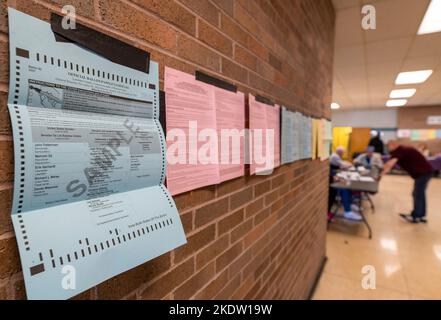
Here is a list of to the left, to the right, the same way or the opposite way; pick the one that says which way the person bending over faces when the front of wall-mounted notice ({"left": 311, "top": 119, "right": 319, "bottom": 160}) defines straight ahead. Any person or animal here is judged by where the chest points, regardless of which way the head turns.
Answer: the opposite way

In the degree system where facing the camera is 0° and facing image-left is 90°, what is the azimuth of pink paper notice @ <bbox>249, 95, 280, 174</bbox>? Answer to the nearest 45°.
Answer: approximately 315°

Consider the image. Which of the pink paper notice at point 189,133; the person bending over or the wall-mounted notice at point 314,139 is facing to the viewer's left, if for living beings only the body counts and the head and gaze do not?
the person bending over

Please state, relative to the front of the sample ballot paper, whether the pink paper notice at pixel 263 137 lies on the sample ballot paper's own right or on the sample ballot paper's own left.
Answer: on the sample ballot paper's own left

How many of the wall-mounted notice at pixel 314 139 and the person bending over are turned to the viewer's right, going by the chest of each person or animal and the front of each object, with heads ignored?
1

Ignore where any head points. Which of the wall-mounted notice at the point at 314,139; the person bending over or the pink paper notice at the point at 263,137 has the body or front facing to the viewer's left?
the person bending over

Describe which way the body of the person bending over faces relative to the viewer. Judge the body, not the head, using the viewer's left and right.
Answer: facing to the left of the viewer

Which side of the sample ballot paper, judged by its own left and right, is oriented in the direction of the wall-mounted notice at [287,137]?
left

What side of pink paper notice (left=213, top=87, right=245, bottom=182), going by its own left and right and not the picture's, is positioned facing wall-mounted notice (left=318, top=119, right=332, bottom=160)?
left

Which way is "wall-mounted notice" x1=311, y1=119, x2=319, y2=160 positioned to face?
to the viewer's right

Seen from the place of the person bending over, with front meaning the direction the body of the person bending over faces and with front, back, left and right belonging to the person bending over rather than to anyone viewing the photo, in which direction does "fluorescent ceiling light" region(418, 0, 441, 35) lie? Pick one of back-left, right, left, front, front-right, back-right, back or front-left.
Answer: left

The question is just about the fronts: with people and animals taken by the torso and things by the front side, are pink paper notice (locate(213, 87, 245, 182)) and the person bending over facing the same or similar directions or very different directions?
very different directions

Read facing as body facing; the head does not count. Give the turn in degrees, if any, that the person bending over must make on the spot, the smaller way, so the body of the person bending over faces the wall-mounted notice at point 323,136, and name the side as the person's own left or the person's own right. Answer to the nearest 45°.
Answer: approximately 45° to the person's own left
